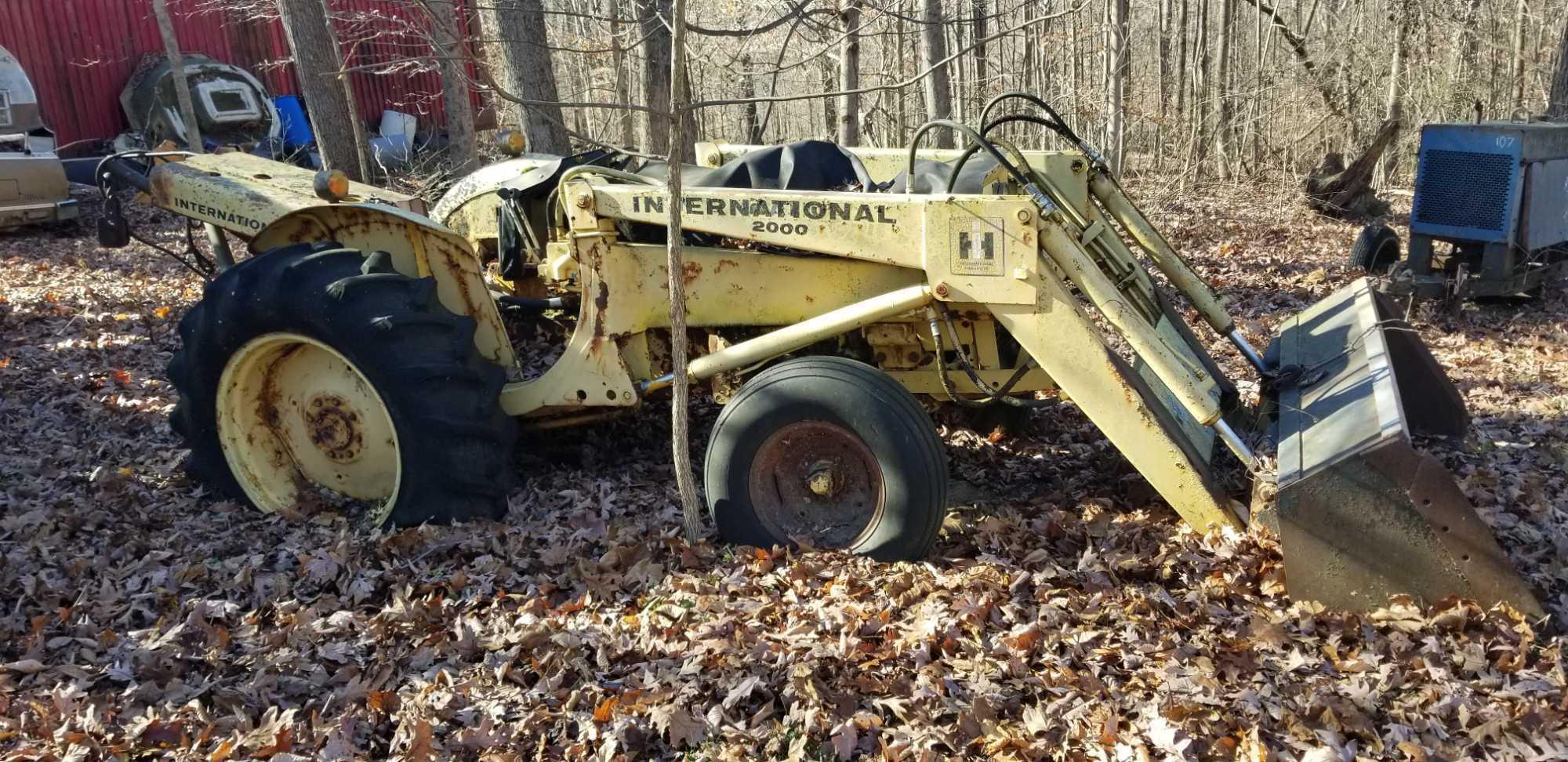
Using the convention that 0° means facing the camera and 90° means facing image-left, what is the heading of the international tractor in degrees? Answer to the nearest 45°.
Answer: approximately 270°

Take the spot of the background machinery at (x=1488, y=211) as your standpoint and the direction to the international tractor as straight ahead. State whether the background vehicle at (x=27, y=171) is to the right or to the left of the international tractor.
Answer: right

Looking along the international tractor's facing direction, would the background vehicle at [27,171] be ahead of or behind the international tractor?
behind

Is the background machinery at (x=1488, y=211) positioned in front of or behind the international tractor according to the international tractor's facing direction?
in front
